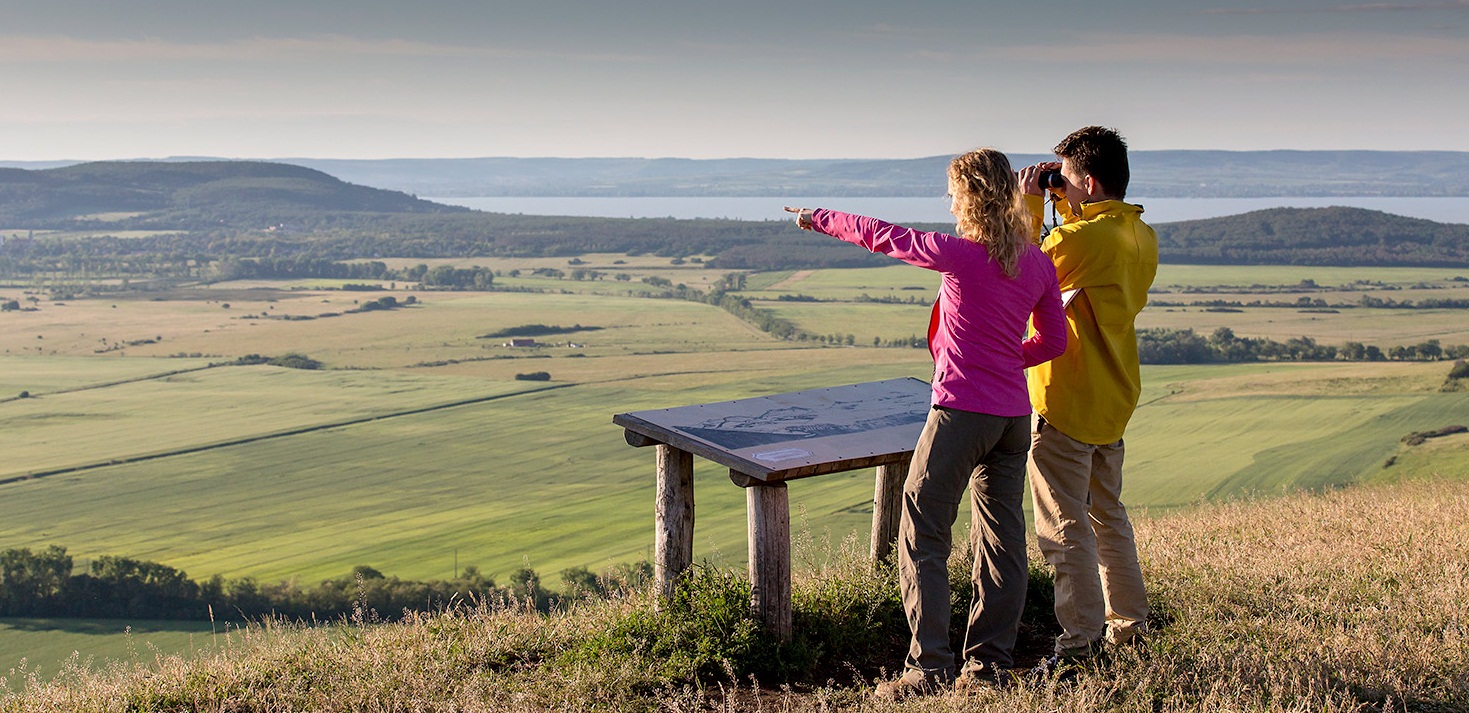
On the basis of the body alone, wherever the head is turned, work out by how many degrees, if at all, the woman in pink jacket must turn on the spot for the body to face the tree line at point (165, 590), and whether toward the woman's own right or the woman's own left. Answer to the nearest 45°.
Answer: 0° — they already face it

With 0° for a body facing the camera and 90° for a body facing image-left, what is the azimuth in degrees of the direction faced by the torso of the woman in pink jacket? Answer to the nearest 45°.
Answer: approximately 135°

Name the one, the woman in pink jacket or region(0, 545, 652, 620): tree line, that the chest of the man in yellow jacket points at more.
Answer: the tree line

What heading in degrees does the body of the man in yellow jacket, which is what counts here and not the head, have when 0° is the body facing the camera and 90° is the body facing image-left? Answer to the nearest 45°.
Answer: approximately 135°

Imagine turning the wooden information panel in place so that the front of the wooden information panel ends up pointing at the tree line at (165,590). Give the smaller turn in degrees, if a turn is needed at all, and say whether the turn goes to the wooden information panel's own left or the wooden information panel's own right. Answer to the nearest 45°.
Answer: approximately 180°

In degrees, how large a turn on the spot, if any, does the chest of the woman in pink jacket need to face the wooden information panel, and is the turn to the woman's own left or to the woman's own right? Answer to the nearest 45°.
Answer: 0° — they already face it

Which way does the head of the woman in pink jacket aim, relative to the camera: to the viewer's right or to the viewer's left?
to the viewer's left

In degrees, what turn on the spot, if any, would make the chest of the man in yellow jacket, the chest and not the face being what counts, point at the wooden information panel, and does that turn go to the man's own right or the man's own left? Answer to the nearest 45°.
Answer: approximately 45° to the man's own left

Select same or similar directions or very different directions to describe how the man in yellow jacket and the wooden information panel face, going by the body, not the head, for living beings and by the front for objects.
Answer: very different directions

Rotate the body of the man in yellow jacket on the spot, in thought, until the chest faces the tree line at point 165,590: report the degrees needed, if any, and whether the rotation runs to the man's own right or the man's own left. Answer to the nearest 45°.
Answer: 0° — they already face it
